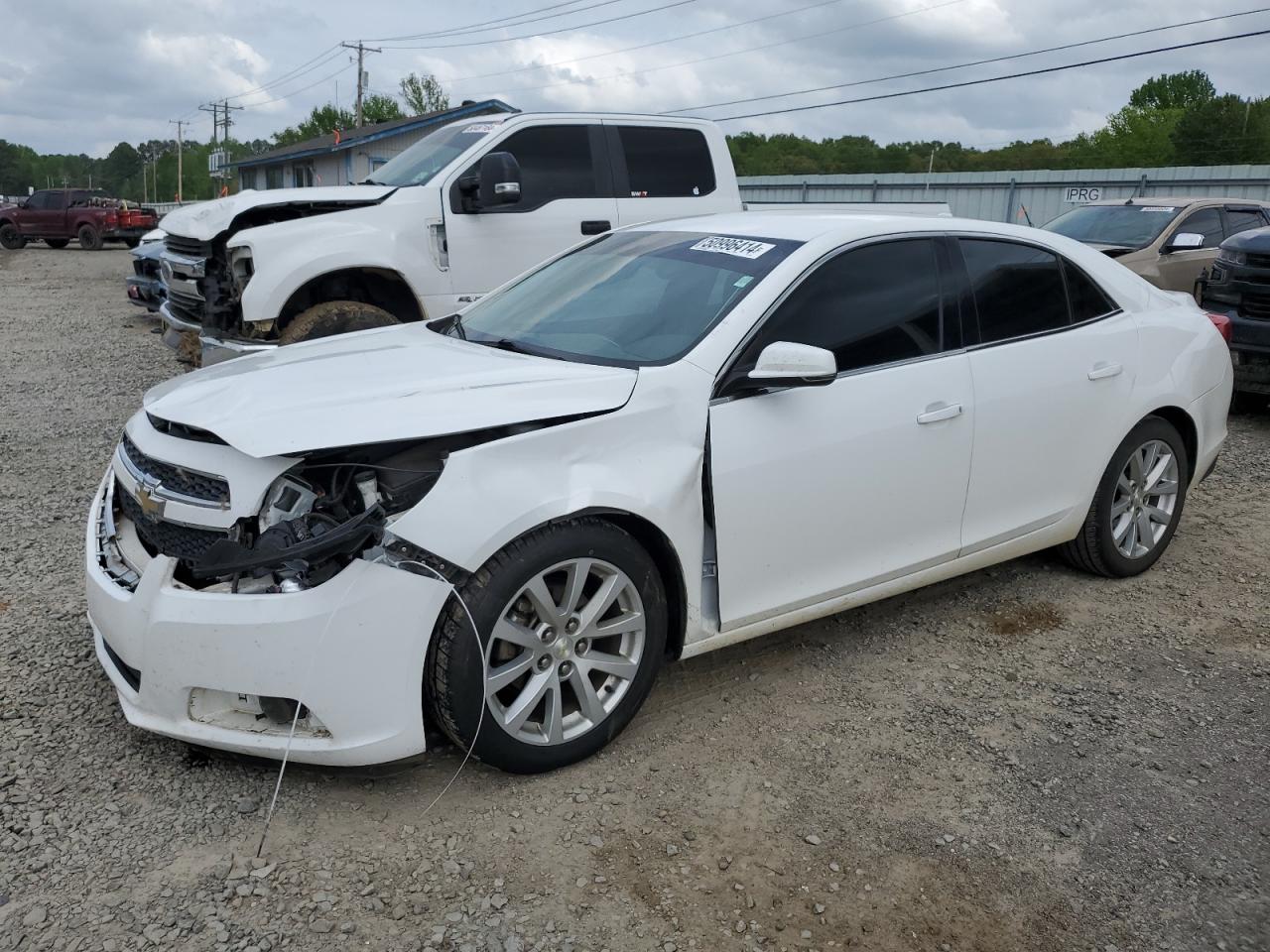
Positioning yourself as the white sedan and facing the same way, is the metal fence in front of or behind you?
behind

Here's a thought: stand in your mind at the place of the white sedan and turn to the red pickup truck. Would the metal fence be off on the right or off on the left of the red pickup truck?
right

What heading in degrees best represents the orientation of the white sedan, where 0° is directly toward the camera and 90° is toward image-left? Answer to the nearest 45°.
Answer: approximately 45°

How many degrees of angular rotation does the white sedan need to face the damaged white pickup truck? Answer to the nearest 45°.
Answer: approximately 135° to its right

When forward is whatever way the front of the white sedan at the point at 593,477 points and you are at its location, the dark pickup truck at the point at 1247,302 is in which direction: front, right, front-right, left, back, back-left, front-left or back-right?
back

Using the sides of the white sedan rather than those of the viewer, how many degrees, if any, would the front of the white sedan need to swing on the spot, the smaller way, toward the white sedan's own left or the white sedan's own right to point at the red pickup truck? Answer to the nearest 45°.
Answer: approximately 90° to the white sedan's own right

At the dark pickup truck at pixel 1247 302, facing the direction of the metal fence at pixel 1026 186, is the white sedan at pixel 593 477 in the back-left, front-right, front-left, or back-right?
back-left
